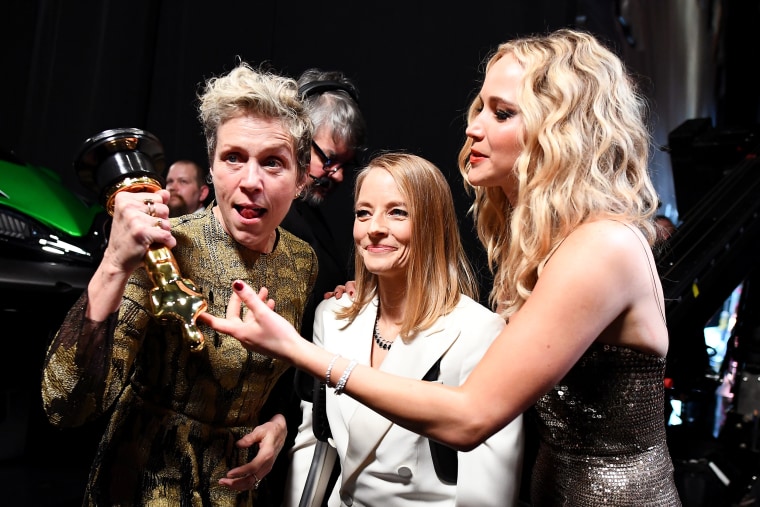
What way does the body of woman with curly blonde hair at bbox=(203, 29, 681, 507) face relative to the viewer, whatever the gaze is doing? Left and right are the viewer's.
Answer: facing to the left of the viewer
